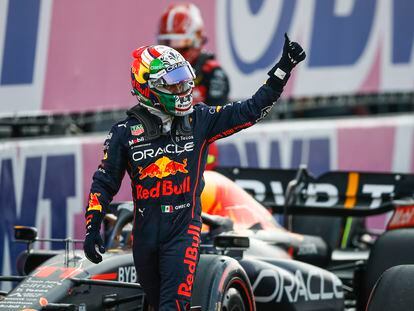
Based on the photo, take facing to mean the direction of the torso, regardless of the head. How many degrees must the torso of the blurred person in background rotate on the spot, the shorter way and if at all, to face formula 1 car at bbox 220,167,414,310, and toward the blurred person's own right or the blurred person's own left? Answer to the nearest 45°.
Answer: approximately 90° to the blurred person's own left

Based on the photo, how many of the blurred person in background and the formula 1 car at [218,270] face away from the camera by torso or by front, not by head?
0

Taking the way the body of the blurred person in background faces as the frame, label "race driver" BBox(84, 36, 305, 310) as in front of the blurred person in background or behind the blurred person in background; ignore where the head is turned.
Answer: in front

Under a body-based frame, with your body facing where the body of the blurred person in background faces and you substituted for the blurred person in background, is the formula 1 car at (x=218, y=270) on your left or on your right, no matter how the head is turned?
on your left

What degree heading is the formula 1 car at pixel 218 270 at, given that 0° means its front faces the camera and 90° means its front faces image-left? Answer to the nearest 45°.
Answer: approximately 45°
